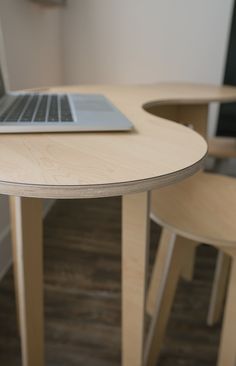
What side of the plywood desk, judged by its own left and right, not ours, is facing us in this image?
right

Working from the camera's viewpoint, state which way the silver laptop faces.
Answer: facing to the right of the viewer
